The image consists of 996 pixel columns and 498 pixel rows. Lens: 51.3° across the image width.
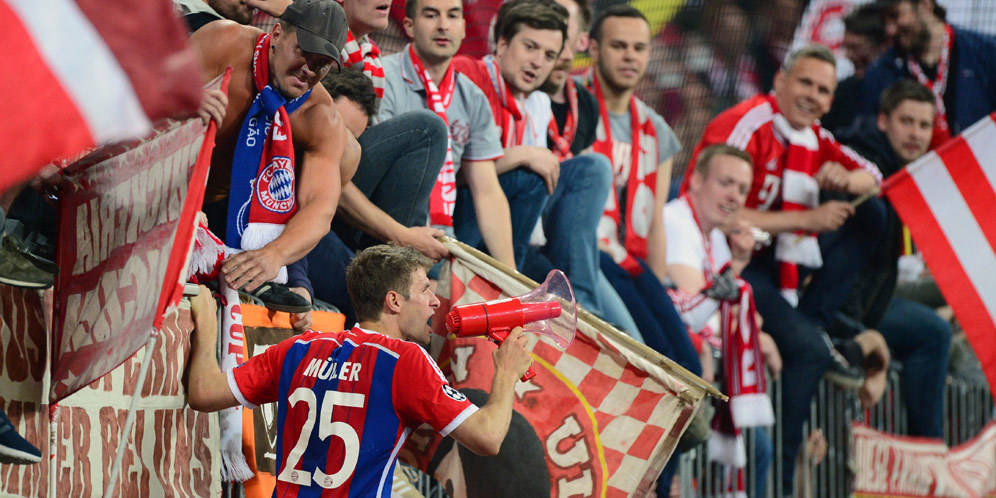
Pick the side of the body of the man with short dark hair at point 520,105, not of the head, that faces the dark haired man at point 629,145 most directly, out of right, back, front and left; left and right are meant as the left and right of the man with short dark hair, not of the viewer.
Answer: left

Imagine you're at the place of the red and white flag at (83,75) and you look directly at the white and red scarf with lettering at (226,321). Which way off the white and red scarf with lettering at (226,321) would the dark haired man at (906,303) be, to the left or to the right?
right

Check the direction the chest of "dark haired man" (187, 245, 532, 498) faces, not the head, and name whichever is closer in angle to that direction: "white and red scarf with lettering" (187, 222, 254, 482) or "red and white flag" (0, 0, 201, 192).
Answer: the white and red scarf with lettering

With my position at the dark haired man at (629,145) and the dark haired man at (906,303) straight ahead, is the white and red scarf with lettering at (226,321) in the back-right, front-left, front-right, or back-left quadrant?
back-right

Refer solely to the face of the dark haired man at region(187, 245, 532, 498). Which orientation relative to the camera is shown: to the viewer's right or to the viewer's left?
to the viewer's right

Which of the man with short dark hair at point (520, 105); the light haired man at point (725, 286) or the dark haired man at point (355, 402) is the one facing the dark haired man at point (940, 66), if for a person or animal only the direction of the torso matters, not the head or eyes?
the dark haired man at point (355, 402)

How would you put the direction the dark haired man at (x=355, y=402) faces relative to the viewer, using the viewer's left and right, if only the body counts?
facing away from the viewer and to the right of the viewer

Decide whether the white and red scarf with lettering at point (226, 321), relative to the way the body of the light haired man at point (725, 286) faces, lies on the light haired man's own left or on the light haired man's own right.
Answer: on the light haired man's own right

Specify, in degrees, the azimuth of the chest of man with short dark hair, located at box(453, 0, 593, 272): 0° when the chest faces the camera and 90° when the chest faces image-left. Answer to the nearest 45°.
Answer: approximately 315°

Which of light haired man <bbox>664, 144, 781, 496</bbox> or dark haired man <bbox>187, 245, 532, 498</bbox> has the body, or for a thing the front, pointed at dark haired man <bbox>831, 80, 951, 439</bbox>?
dark haired man <bbox>187, 245, 532, 498</bbox>

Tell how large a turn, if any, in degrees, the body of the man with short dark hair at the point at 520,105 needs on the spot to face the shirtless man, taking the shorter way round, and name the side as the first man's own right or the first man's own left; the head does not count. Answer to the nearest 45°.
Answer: approximately 90° to the first man's own right
